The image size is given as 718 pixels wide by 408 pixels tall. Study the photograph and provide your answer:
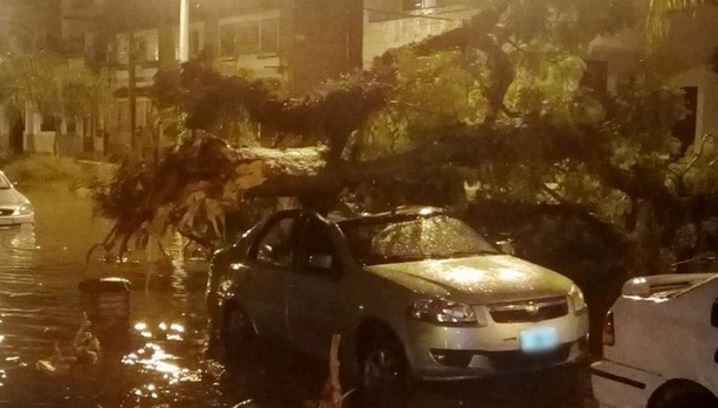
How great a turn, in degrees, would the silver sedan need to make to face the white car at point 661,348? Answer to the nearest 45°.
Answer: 0° — it already faces it

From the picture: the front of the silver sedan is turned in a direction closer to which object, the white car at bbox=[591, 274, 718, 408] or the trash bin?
the white car

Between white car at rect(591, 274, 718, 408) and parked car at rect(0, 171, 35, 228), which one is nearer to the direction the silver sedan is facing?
the white car

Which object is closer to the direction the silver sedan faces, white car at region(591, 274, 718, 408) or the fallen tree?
the white car

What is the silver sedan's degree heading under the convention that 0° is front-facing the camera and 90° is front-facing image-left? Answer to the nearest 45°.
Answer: approximately 315°

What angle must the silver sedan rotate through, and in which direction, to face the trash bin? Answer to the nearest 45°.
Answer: approximately 180°

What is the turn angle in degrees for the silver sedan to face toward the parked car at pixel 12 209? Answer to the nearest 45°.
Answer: approximately 180°

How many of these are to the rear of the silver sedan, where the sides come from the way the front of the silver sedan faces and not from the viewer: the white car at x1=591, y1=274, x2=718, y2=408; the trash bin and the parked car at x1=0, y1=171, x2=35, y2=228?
2
